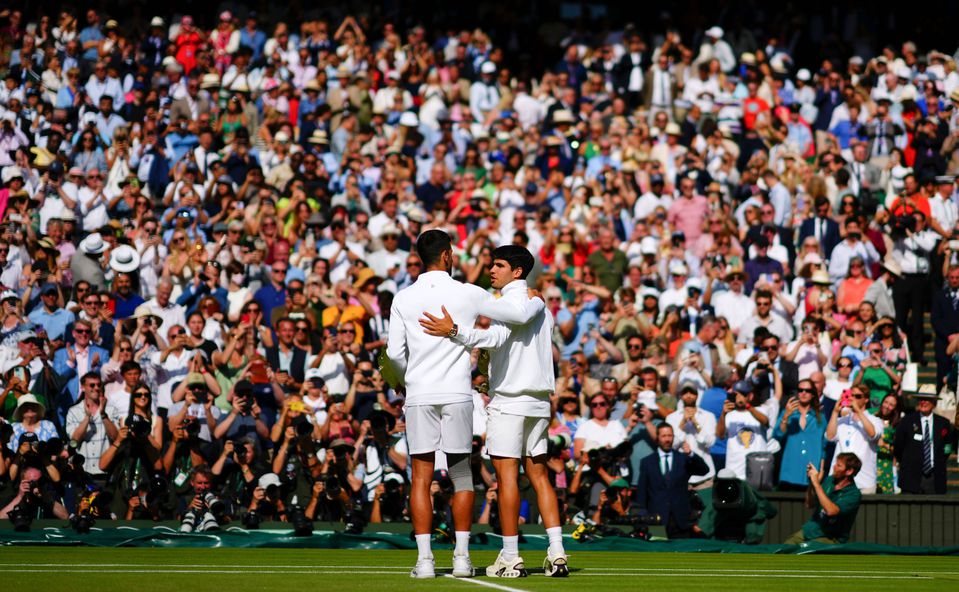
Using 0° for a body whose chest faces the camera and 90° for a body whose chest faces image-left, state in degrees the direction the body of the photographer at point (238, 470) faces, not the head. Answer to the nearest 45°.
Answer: approximately 0°

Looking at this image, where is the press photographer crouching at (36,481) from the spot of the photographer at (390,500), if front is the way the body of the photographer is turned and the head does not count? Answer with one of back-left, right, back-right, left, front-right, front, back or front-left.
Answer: right

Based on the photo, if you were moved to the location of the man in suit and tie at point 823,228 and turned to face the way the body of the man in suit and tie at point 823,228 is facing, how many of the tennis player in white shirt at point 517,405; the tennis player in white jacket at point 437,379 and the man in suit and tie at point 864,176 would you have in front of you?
2

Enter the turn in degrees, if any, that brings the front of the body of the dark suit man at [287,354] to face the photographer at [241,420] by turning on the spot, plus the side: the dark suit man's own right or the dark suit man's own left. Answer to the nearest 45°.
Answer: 0° — they already face them

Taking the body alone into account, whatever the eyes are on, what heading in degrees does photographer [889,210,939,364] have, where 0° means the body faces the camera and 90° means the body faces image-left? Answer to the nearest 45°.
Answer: approximately 45°

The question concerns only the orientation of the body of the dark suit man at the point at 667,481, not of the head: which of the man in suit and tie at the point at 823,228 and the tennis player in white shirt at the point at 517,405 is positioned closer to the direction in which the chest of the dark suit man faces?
the tennis player in white shirt

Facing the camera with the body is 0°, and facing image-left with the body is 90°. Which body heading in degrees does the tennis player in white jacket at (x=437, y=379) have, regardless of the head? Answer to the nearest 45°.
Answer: approximately 180°

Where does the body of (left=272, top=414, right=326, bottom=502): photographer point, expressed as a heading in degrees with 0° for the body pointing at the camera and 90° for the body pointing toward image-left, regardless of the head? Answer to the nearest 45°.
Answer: approximately 0°

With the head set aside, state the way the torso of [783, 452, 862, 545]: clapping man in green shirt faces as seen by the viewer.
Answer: to the viewer's left

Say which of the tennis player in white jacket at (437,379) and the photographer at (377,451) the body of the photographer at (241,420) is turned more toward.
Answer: the tennis player in white jacket

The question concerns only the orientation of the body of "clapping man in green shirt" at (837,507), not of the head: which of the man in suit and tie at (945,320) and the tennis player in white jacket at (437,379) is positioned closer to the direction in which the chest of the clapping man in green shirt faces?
the tennis player in white jacket

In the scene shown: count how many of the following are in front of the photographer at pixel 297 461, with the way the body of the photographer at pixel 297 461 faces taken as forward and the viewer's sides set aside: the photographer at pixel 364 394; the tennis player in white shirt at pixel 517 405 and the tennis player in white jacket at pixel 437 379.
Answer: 2

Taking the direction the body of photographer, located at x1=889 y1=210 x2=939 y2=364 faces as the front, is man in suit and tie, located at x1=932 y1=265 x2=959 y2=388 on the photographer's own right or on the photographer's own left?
on the photographer's own left
